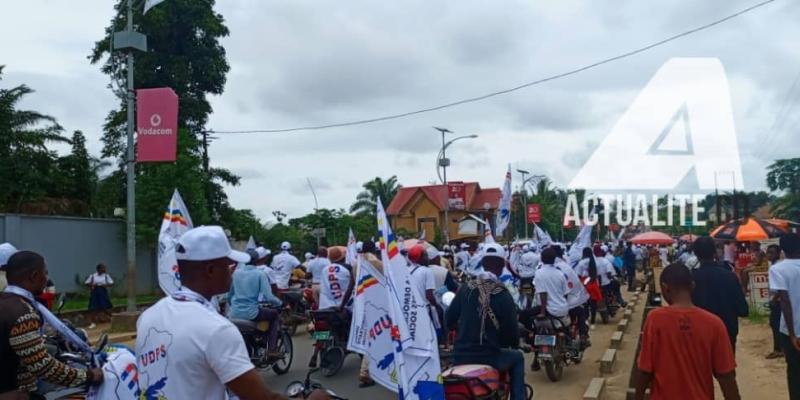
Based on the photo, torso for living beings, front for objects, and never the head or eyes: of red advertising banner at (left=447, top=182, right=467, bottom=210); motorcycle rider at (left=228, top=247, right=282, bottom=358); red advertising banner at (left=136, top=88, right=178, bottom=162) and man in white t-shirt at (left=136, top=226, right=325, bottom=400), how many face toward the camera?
2

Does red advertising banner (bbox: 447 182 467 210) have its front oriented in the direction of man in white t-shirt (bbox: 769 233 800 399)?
yes

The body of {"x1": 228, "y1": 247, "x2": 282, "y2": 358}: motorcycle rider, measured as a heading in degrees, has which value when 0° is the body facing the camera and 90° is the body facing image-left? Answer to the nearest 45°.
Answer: approximately 225°

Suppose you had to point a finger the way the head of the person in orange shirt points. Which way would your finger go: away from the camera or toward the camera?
away from the camera

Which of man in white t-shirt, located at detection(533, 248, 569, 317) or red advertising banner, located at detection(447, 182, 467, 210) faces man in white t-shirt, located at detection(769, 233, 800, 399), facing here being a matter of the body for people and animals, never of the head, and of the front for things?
the red advertising banner

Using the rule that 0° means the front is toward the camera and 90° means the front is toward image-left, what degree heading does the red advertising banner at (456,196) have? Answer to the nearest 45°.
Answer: approximately 0°

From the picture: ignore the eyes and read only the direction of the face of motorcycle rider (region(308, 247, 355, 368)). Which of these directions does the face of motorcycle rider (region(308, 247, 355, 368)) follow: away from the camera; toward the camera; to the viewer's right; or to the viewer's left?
away from the camera

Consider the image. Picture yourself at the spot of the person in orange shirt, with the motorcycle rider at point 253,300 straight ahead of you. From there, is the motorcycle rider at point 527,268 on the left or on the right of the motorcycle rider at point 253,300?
right

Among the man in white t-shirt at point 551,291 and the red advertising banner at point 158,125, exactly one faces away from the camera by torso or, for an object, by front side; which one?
the man in white t-shirt
